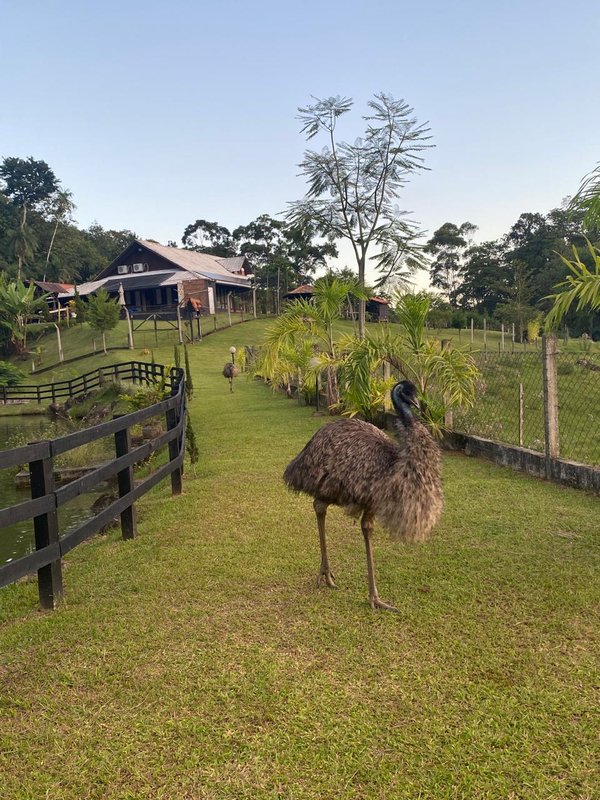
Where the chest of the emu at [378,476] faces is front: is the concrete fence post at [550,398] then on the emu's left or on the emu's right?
on the emu's left

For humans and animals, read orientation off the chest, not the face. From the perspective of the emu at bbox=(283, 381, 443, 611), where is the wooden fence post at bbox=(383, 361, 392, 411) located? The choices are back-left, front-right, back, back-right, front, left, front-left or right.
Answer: back-left

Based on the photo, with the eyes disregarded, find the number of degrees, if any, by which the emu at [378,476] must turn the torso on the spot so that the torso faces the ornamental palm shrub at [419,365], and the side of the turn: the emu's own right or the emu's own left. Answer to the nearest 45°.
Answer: approximately 135° to the emu's own left

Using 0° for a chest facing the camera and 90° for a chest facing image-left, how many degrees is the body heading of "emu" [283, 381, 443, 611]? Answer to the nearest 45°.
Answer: approximately 315°

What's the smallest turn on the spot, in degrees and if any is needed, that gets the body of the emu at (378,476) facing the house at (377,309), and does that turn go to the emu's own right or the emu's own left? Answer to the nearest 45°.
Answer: approximately 135° to the emu's own left

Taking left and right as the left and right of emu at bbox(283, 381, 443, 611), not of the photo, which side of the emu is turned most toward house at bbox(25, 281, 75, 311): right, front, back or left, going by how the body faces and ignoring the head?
back

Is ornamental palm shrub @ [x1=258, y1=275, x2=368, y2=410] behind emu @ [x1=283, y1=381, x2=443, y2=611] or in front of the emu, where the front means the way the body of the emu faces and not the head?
behind

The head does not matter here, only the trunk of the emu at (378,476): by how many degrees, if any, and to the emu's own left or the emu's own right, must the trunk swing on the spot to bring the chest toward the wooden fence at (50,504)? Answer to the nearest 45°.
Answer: approximately 135° to the emu's own right
